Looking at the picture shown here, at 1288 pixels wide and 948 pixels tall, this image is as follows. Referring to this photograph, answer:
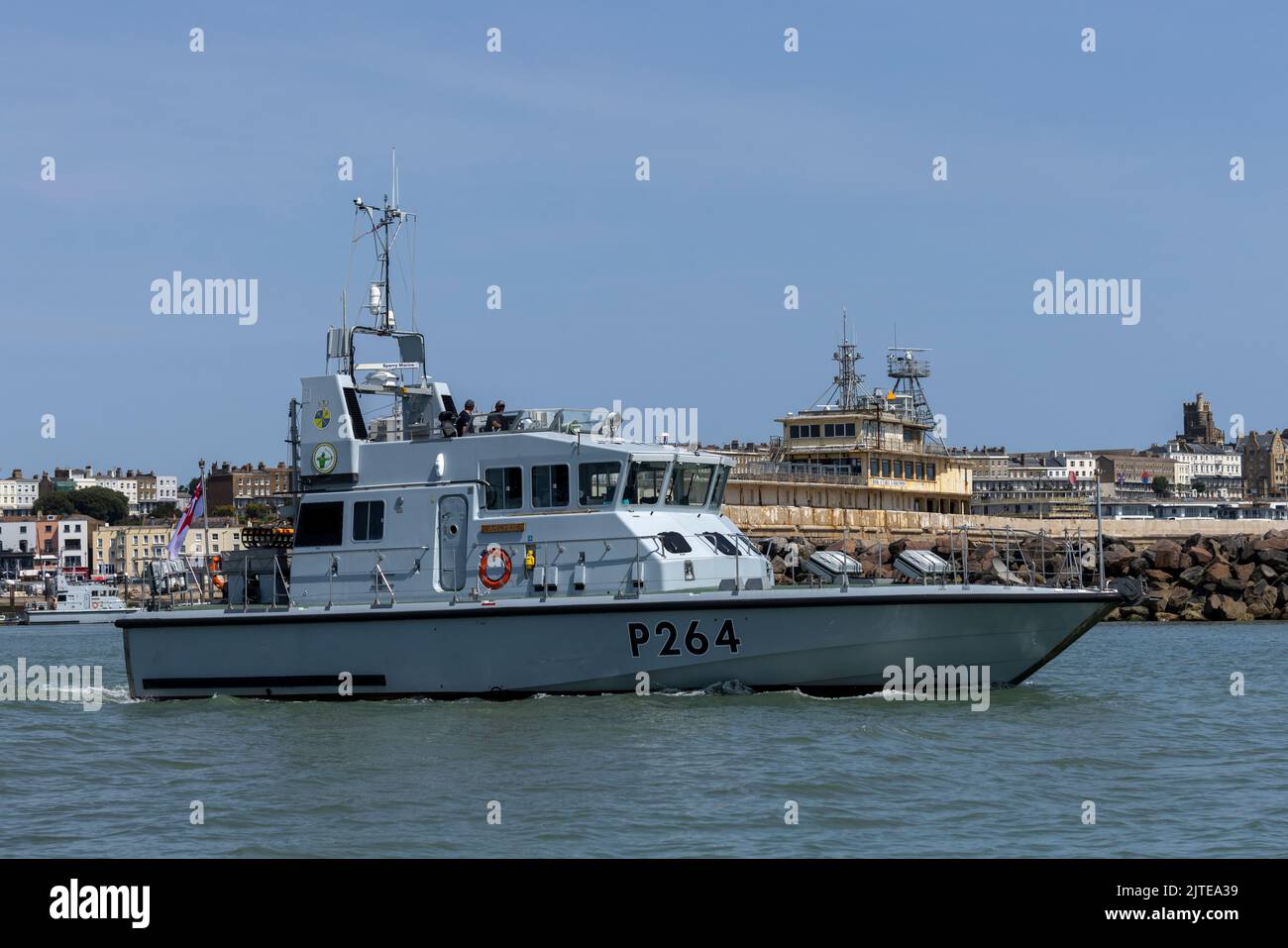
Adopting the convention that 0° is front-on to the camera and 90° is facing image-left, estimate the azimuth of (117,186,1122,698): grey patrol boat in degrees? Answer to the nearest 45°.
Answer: approximately 270°

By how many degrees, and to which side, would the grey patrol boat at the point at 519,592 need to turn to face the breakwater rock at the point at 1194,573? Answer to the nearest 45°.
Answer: approximately 45° to its left
